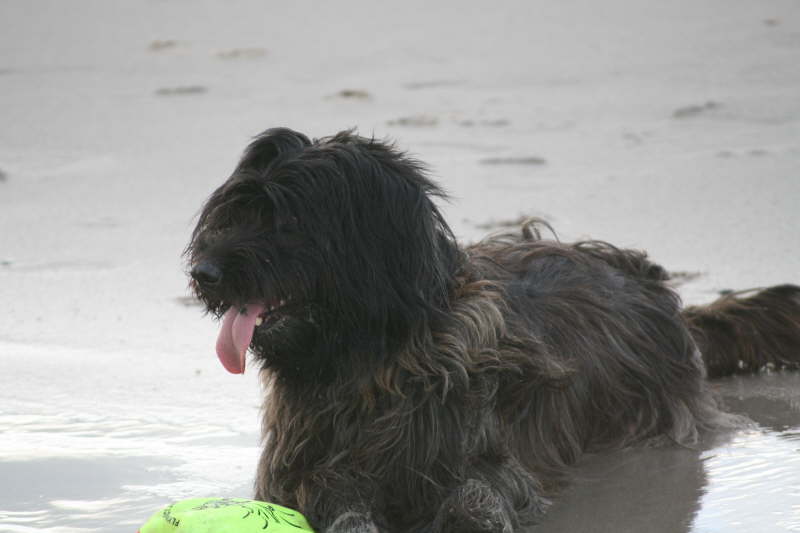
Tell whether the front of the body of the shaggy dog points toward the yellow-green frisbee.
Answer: yes

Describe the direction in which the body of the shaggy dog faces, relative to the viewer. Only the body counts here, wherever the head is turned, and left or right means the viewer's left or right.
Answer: facing the viewer and to the left of the viewer
